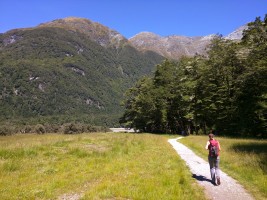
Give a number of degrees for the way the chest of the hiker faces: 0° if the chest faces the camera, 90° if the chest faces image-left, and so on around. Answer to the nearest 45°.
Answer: approximately 180°
